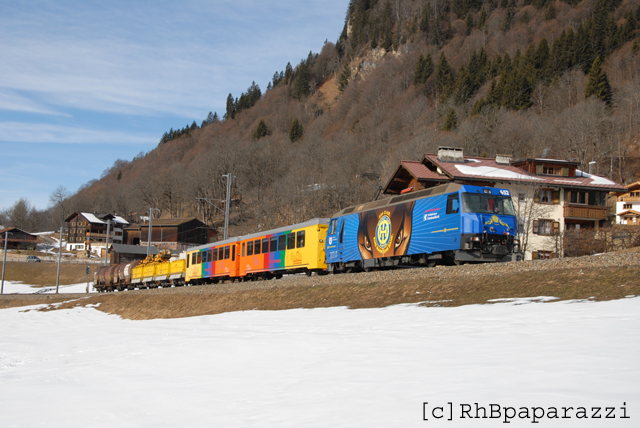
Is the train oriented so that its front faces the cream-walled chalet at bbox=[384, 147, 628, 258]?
no

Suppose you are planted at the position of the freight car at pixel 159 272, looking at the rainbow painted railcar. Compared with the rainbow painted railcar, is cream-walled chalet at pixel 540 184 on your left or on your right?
left

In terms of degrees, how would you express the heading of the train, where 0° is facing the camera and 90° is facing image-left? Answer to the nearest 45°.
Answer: approximately 315°
